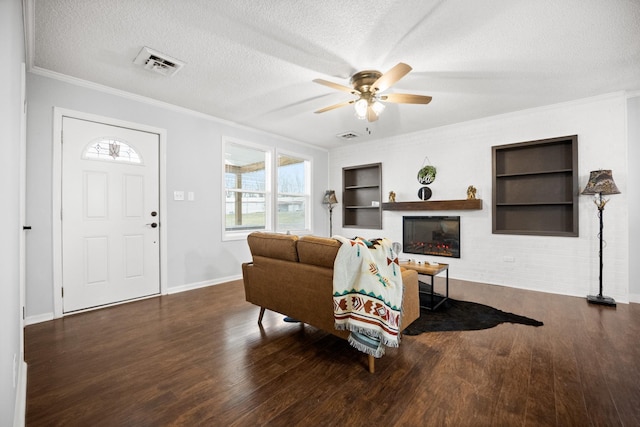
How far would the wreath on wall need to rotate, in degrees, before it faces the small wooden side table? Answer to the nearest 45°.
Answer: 0° — it already faces it

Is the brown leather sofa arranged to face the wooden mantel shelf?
yes

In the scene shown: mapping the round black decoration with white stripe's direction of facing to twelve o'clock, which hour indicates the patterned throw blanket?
The patterned throw blanket is roughly at 12 o'clock from the round black decoration with white stripe.

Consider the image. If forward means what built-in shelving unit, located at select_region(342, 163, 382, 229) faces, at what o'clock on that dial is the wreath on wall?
The wreath on wall is roughly at 9 o'clock from the built-in shelving unit.

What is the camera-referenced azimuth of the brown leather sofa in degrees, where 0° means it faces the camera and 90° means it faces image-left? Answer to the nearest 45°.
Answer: approximately 225°

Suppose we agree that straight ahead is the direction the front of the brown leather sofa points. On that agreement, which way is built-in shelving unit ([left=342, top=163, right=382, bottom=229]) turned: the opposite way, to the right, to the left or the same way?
the opposite way

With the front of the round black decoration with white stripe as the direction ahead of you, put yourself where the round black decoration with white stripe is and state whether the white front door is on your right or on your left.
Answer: on your right

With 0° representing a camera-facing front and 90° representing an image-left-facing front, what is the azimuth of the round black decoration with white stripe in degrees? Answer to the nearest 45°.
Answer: approximately 0°

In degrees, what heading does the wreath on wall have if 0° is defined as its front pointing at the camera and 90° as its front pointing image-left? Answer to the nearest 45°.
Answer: approximately 0°
